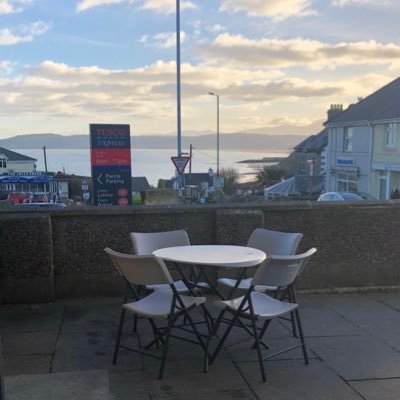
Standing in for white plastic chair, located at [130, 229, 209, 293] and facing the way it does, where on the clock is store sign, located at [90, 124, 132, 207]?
The store sign is roughly at 7 o'clock from the white plastic chair.

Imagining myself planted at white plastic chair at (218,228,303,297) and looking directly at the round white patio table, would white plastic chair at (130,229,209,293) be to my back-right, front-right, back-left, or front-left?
front-right

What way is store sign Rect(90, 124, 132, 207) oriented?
toward the camera

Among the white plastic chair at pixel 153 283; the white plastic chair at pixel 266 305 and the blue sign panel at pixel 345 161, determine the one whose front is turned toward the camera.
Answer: the blue sign panel

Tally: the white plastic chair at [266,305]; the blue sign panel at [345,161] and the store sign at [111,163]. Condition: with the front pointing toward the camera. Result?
2

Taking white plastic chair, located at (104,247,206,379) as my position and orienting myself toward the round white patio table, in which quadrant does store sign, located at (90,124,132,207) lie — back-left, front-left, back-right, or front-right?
front-left

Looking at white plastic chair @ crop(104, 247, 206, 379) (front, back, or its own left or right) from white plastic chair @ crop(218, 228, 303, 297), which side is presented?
front

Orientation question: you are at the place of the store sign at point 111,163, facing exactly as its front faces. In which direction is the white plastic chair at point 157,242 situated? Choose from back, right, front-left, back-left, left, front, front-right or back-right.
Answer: front

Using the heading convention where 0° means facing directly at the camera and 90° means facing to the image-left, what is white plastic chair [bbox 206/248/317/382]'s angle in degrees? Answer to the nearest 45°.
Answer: approximately 135°

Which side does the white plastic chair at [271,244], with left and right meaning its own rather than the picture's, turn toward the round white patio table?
front

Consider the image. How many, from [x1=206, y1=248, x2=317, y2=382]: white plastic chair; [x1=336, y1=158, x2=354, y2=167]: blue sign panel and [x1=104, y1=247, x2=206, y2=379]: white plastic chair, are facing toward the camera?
1

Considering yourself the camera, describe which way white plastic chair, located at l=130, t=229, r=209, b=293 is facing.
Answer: facing the viewer and to the right of the viewer

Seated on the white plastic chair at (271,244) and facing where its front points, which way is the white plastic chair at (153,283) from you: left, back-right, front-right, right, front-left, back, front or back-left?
front

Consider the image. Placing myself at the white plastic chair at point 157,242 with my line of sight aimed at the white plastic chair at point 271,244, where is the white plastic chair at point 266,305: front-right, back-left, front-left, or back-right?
front-right

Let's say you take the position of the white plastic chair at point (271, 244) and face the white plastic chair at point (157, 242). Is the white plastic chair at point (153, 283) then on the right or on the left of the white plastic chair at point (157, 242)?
left

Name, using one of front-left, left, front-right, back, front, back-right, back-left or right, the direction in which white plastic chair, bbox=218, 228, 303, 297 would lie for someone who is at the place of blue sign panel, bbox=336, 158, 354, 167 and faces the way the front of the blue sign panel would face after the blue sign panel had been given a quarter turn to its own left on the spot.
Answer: right

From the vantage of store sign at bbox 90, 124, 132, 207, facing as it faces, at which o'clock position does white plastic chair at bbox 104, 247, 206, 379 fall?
The white plastic chair is roughly at 12 o'clock from the store sign.

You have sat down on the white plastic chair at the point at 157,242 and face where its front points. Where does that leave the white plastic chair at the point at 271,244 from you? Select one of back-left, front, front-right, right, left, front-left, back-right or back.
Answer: front-left

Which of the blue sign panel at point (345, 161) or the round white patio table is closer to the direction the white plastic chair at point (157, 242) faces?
the round white patio table

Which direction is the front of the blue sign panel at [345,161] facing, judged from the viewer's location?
facing the viewer
